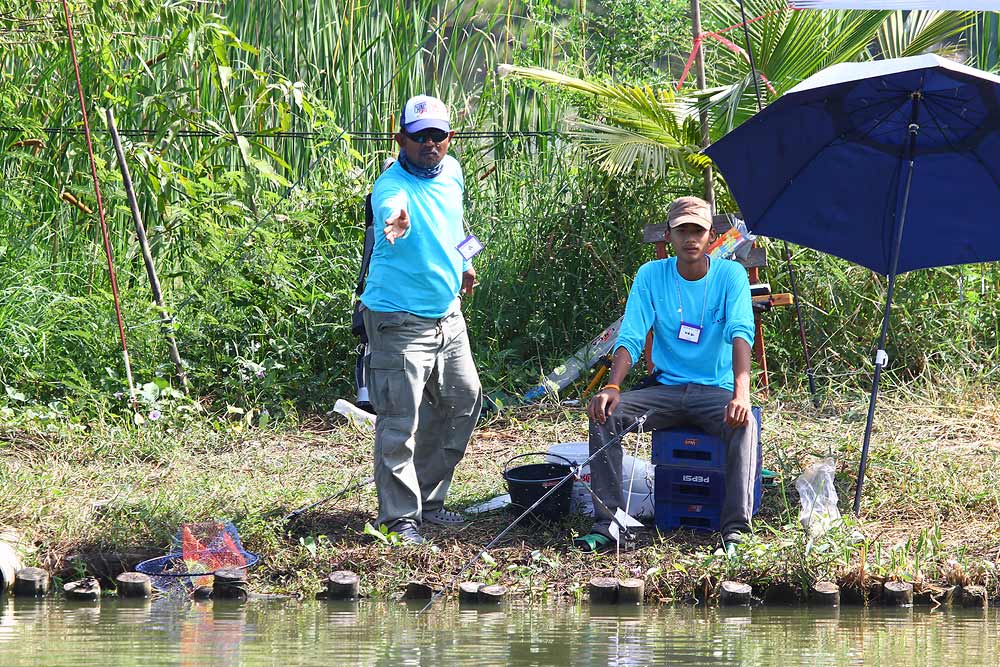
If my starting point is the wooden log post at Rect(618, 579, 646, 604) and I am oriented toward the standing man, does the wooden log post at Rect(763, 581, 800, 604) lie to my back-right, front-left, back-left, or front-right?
back-right

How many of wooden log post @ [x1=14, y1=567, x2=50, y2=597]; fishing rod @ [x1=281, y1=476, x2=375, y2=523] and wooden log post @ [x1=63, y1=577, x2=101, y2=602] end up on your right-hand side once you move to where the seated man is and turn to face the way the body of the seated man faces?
3

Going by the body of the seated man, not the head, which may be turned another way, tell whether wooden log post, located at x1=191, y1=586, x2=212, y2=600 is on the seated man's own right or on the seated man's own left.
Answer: on the seated man's own right

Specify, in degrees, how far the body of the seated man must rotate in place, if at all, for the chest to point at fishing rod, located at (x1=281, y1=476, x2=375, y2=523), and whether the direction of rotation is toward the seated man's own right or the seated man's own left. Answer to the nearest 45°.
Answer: approximately 90° to the seated man's own right

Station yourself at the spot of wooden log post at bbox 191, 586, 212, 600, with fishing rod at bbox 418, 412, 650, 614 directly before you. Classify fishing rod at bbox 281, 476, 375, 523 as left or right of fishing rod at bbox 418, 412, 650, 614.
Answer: left

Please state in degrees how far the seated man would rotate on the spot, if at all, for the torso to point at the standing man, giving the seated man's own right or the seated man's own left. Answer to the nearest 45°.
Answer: approximately 90° to the seated man's own right

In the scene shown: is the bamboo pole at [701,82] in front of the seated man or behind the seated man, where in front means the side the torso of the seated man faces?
behind

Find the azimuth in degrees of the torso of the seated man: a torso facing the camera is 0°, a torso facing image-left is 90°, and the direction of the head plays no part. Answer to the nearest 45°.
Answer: approximately 0°

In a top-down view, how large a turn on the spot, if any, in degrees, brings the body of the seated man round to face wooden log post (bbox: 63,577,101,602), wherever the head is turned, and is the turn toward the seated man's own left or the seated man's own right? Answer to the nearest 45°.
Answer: approximately 90° to the seated man's own right

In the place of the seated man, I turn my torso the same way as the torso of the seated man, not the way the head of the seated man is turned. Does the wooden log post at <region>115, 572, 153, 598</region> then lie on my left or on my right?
on my right
